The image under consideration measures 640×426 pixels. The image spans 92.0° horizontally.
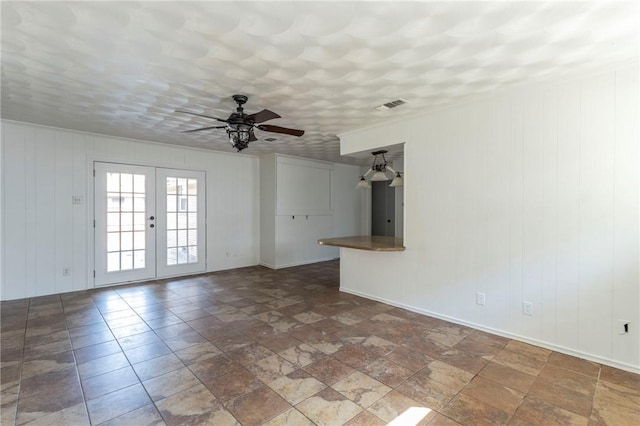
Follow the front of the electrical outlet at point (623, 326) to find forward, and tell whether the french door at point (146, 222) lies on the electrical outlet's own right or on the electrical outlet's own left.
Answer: on the electrical outlet's own right

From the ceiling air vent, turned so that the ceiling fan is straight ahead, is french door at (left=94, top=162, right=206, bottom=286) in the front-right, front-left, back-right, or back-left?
front-right

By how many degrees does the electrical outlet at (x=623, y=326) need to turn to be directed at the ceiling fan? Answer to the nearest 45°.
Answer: approximately 45° to its right

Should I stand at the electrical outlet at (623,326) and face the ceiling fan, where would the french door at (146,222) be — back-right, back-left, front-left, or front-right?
front-right
